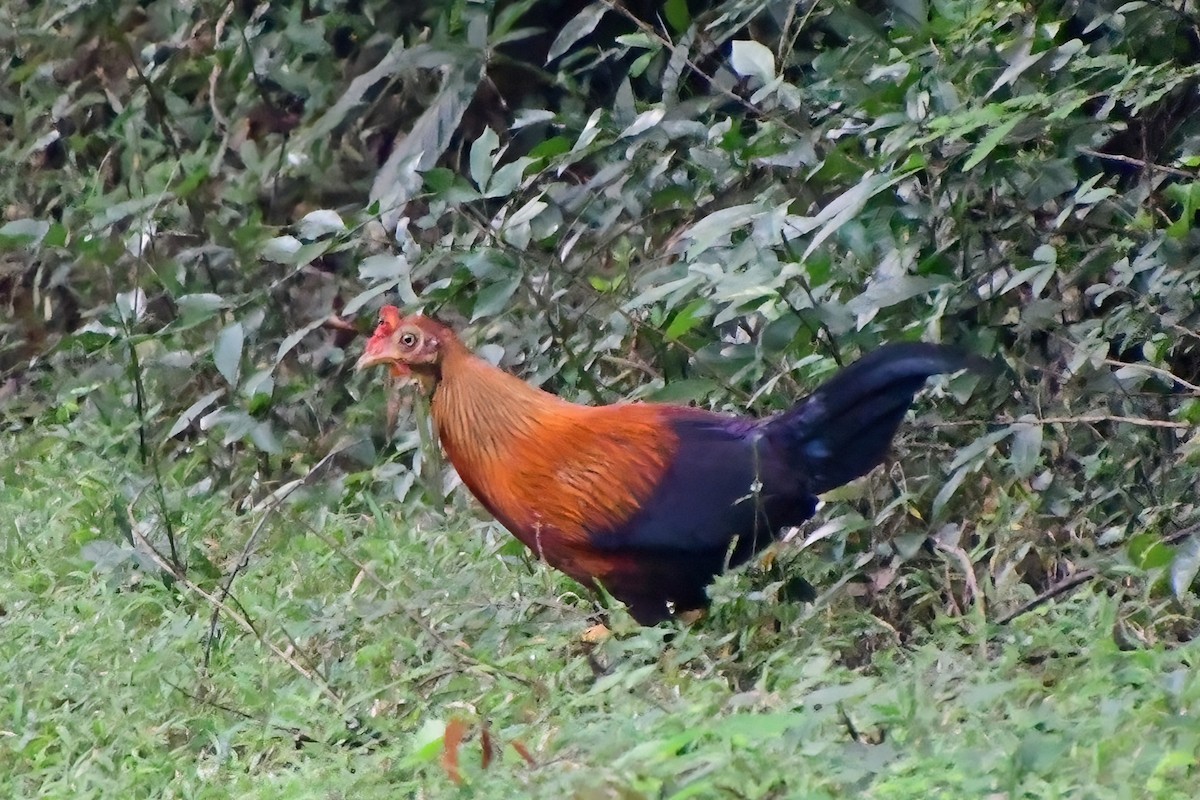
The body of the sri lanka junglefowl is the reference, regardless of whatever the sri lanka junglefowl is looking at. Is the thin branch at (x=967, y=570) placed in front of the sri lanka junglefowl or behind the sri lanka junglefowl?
behind

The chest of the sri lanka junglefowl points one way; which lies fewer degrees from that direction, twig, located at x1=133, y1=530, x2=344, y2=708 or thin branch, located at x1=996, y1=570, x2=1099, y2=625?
the twig

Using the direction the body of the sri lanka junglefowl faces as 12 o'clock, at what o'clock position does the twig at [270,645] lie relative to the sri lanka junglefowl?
The twig is roughly at 11 o'clock from the sri lanka junglefowl.

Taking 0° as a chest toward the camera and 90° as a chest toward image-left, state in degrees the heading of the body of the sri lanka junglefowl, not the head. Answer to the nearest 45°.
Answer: approximately 90°

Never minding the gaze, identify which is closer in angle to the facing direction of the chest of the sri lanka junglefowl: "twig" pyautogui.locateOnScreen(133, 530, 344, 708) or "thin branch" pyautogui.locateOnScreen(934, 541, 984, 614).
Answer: the twig

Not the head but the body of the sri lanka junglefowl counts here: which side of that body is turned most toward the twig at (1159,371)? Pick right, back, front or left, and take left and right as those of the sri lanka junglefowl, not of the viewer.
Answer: back

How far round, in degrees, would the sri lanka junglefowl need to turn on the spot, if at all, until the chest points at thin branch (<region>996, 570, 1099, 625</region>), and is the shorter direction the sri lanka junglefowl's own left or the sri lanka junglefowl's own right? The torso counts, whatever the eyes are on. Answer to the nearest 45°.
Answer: approximately 135° to the sri lanka junglefowl's own left
